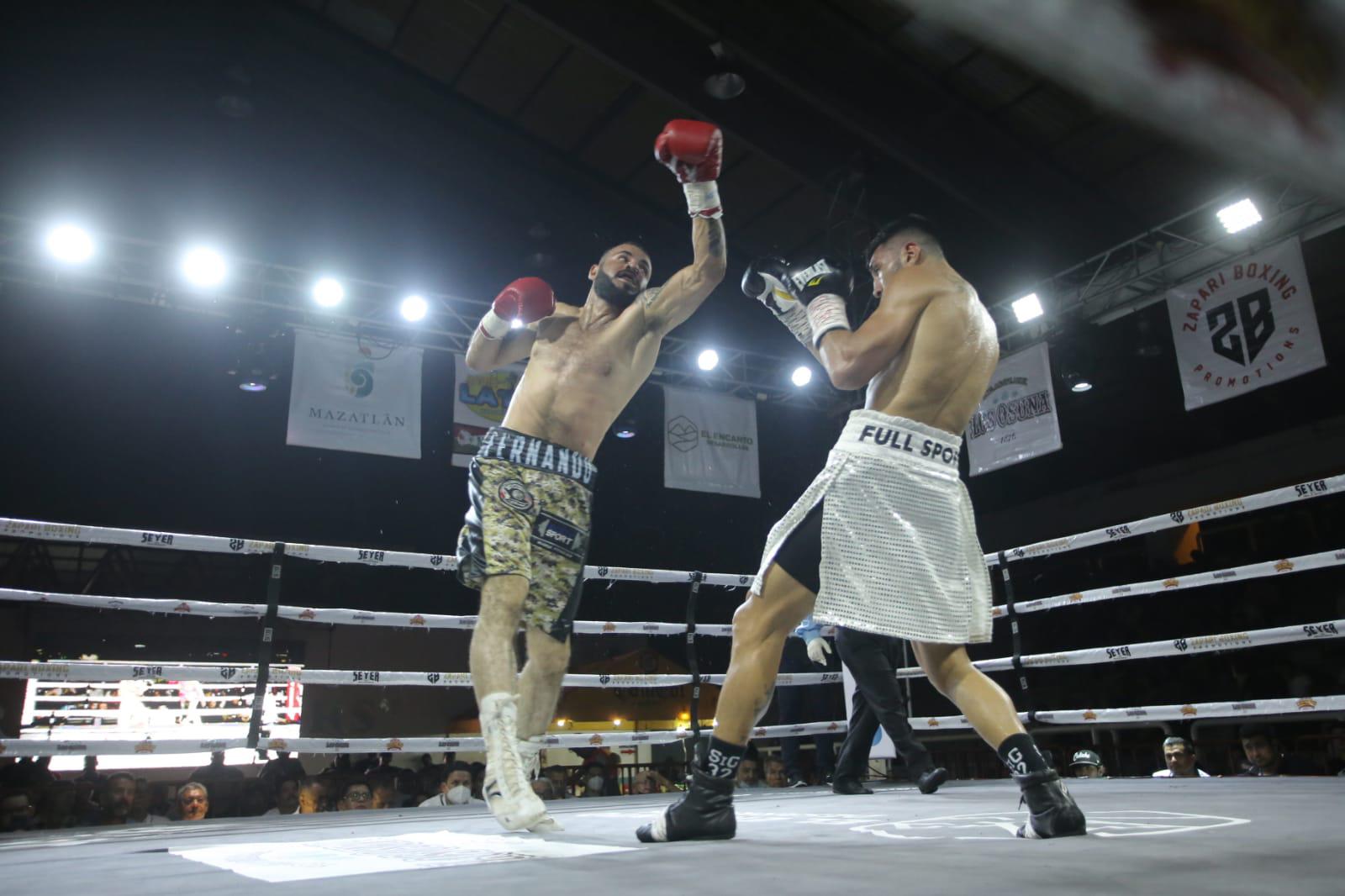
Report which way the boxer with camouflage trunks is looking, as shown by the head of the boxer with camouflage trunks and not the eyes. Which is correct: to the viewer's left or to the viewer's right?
to the viewer's right

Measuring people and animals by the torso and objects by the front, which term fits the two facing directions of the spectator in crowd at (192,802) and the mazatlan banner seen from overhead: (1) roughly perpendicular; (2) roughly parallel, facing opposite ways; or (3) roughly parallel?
roughly parallel

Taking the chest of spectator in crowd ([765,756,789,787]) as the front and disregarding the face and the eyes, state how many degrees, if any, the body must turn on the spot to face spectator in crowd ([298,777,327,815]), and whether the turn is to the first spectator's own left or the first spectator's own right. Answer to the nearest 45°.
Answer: approximately 90° to the first spectator's own right

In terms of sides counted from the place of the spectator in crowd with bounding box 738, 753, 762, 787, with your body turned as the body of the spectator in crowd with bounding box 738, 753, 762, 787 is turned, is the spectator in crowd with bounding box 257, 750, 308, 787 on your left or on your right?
on your right

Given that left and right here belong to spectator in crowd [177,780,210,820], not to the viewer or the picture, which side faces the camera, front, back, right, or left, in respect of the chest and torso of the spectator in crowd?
front

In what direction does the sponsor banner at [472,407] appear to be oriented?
toward the camera

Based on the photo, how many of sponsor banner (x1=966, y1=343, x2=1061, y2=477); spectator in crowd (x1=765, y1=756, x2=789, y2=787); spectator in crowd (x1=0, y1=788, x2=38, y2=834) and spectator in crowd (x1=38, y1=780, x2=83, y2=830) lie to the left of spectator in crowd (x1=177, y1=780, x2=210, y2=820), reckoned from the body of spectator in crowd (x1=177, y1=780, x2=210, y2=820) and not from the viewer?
2

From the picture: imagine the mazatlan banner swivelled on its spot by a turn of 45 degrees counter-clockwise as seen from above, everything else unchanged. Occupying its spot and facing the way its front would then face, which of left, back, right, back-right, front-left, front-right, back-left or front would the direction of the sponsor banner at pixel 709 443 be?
front-left

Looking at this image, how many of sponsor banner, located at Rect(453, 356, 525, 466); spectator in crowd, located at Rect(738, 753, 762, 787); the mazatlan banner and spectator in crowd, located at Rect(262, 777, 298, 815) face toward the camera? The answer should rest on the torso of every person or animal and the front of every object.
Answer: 4

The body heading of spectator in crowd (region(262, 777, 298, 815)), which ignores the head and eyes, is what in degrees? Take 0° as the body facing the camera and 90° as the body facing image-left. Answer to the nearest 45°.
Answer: approximately 0°

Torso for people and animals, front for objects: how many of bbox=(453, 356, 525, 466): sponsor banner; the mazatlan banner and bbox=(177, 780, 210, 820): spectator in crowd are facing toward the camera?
3

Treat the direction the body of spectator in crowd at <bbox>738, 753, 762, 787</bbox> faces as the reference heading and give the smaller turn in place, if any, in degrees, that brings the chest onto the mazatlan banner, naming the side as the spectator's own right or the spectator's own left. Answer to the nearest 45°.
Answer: approximately 90° to the spectator's own right

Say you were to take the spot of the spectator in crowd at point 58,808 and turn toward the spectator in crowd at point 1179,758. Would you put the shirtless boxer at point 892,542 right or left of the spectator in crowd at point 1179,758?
right
